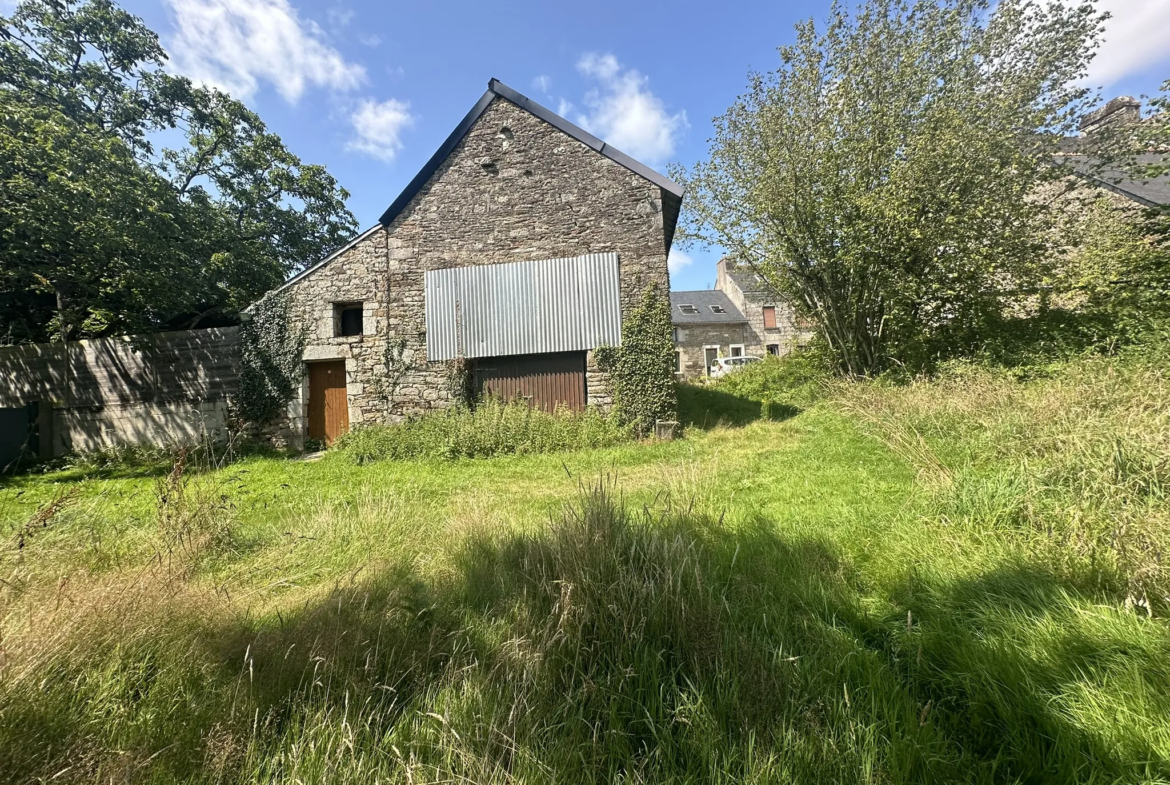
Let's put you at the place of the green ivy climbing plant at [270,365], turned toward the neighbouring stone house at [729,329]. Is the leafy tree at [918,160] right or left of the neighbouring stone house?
right

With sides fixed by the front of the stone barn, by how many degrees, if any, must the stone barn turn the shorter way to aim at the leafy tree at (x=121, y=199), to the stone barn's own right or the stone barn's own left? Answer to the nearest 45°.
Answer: approximately 135° to the stone barn's own right

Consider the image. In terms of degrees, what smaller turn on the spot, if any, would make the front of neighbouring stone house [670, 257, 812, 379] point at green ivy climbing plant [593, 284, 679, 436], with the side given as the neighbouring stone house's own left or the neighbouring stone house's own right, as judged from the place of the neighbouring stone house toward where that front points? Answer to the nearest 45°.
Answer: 0° — it already faces it

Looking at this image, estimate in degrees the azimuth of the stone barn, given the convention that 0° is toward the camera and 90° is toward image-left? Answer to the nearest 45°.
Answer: approximately 0°

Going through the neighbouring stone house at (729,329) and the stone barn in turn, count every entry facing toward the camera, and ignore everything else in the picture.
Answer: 2

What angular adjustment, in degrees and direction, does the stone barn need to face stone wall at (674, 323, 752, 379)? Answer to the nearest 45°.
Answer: approximately 135° to its left

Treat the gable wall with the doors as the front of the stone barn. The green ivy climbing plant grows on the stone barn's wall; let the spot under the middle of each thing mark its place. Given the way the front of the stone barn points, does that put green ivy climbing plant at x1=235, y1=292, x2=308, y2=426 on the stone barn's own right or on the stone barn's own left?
on the stone barn's own right

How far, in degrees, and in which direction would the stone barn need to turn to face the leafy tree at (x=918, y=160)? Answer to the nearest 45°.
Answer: approximately 90° to its left

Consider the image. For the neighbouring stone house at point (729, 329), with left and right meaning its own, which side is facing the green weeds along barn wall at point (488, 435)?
front

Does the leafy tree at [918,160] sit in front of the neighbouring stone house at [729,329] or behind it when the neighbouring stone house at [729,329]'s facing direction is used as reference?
in front

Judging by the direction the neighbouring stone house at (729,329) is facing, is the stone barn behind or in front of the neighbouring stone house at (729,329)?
in front

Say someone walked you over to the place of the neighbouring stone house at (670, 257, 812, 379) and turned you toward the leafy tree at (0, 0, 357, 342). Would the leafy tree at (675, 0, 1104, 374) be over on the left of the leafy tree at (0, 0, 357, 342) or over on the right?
left

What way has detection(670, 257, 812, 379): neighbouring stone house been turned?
toward the camera
